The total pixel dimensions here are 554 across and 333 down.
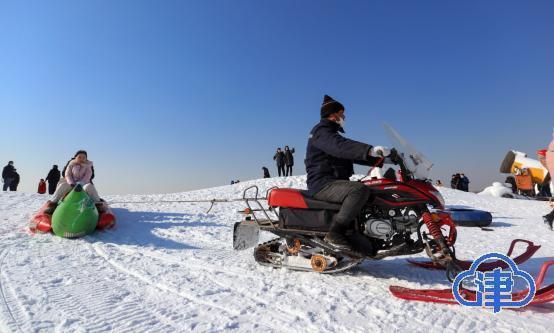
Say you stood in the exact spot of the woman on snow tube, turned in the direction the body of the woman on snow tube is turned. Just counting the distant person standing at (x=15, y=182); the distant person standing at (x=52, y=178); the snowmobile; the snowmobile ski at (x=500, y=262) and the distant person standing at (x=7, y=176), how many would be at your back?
3

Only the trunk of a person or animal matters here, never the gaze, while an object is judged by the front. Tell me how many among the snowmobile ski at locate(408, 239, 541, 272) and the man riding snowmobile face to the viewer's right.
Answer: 2

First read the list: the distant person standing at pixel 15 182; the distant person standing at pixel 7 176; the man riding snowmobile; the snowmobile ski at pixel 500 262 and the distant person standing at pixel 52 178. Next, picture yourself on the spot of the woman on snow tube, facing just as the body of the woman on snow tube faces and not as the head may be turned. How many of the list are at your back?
3

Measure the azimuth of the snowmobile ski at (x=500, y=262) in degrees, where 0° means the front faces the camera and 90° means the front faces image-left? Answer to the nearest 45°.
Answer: approximately 270°

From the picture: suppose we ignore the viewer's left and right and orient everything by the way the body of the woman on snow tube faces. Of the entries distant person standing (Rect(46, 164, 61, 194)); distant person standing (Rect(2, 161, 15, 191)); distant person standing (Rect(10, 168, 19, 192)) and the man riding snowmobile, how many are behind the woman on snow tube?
3

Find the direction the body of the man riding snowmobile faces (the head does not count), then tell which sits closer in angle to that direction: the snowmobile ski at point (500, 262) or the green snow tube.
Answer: the snowmobile ski

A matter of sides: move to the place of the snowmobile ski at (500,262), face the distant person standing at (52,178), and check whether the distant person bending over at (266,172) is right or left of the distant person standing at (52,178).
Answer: right

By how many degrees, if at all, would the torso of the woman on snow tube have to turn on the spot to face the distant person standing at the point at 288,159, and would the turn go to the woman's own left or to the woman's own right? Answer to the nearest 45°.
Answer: approximately 135° to the woman's own left

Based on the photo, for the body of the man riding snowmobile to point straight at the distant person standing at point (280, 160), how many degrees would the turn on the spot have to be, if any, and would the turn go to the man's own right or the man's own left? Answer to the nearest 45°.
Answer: approximately 90° to the man's own left

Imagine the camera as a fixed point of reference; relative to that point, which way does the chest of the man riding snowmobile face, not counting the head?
to the viewer's right

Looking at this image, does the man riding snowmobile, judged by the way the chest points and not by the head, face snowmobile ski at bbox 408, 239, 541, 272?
yes

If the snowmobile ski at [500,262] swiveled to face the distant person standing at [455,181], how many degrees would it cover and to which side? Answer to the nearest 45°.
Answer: approximately 90° to its left

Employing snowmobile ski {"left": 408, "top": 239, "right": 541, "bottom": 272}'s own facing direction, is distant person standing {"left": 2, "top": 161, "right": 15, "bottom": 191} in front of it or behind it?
behind
